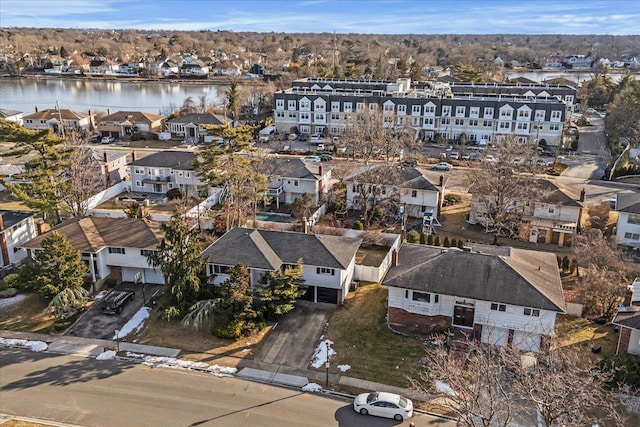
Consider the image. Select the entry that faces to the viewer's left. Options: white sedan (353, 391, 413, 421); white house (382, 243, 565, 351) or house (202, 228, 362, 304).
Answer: the white sedan

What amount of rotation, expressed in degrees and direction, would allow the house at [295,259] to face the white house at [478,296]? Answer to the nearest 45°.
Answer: approximately 45° to its left

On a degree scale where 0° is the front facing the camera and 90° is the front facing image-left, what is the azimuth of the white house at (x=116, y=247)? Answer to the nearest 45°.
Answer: approximately 0°

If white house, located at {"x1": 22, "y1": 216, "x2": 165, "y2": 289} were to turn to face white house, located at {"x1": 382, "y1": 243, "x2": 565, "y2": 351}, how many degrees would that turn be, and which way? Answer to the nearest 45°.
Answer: approximately 45° to its left

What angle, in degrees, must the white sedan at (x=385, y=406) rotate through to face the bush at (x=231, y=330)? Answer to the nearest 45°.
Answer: approximately 45° to its right

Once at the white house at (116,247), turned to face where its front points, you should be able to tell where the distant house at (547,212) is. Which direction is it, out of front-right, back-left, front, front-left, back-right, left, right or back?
left

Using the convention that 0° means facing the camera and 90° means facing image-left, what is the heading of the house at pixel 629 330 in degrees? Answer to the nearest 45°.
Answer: approximately 45°

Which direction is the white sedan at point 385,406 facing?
to the viewer's left
